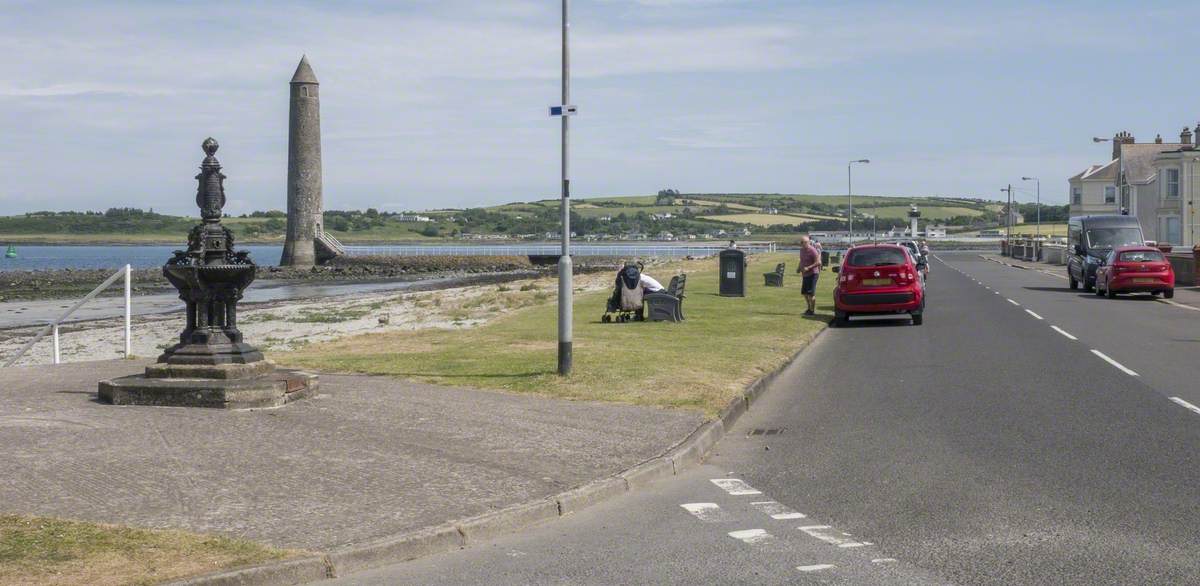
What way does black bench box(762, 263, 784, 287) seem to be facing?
to the viewer's left

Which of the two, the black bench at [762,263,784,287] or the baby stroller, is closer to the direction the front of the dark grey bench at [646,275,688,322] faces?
the baby stroller

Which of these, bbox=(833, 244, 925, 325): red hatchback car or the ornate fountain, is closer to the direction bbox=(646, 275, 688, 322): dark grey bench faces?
the ornate fountain

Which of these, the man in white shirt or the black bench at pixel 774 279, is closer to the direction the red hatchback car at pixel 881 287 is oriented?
the black bench

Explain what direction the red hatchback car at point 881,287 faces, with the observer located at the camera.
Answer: facing away from the viewer

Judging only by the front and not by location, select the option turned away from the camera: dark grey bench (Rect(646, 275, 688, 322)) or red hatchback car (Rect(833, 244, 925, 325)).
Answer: the red hatchback car

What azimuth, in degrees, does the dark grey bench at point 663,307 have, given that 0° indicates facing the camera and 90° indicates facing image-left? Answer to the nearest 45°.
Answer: approximately 90°

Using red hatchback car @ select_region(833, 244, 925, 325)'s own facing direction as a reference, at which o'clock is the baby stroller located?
The baby stroller is roughly at 8 o'clock from the red hatchback car.

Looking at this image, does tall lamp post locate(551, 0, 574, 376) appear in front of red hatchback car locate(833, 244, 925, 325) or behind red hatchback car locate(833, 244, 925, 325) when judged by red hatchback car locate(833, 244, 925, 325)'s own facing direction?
behind

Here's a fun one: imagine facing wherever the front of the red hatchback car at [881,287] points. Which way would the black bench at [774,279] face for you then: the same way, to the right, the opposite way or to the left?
to the left

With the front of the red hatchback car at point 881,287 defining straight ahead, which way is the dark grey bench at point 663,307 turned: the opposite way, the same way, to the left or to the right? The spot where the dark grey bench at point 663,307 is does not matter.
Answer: to the left

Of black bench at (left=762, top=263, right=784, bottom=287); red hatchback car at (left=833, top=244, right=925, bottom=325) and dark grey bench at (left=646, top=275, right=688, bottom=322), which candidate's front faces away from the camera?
the red hatchback car
